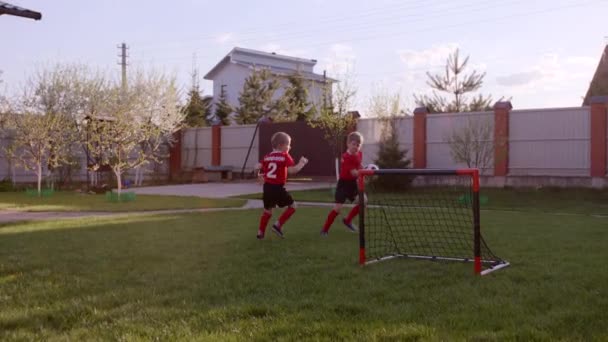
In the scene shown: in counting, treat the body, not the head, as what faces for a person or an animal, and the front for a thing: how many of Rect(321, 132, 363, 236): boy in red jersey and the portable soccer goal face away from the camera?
0

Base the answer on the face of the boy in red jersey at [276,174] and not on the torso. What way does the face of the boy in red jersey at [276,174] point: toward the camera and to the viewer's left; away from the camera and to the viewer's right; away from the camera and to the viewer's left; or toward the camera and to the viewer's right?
away from the camera and to the viewer's right

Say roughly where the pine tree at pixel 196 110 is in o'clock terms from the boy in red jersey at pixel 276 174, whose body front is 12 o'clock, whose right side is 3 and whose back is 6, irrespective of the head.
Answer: The pine tree is roughly at 10 o'clock from the boy in red jersey.

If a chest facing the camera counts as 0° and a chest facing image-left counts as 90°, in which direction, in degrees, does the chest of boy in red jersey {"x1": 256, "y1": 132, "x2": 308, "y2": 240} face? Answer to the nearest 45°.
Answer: approximately 225°

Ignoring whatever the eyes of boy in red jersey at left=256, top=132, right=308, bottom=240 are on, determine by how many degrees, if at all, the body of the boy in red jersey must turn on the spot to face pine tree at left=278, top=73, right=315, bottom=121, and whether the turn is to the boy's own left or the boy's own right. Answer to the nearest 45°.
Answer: approximately 45° to the boy's own left

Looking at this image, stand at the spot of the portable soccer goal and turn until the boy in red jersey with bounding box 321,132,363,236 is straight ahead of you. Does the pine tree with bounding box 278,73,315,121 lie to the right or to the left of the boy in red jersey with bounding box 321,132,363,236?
right

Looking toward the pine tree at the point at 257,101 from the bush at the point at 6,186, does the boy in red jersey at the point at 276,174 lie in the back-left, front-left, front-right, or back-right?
back-right

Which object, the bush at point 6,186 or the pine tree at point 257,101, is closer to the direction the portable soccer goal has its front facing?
the bush
